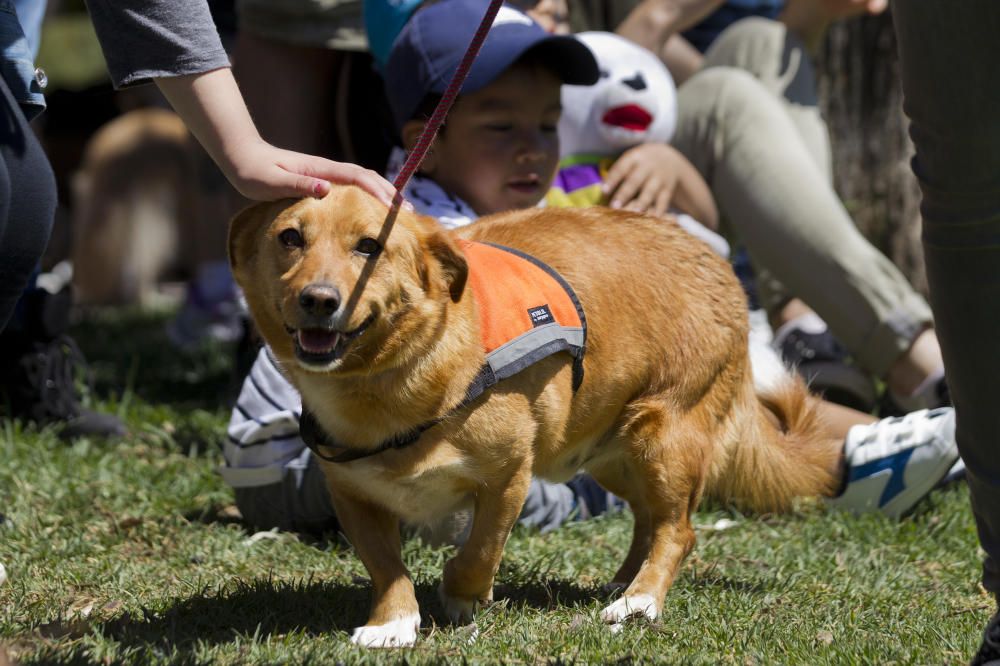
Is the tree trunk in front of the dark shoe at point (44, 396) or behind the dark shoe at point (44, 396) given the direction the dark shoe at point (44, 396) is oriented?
in front

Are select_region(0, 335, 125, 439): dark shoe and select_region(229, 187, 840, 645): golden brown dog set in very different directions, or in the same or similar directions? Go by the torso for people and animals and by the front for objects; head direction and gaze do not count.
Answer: very different directions

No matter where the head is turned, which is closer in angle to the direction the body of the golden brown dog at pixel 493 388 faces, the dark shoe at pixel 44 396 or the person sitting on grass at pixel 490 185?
the dark shoe

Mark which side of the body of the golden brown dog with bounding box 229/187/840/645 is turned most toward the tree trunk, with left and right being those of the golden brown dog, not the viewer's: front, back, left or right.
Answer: back

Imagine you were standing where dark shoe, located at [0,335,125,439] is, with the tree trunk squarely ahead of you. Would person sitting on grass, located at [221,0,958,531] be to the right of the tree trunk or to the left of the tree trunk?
right

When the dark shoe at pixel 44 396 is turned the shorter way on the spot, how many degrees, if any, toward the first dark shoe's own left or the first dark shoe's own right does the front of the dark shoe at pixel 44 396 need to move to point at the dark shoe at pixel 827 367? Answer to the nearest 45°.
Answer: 0° — it already faces it

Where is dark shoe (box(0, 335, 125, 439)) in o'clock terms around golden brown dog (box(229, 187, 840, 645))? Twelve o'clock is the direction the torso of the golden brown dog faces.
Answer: The dark shoe is roughly at 3 o'clock from the golden brown dog.

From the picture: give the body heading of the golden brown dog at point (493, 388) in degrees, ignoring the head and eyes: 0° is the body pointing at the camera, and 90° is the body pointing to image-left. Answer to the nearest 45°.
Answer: approximately 45°

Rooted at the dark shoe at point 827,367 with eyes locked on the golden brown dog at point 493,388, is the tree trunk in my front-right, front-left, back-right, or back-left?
back-right

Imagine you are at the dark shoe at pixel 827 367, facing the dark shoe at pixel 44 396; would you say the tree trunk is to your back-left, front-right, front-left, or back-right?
back-right

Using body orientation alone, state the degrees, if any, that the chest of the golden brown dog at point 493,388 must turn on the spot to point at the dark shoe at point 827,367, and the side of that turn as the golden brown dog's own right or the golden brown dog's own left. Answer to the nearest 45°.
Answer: approximately 180°
